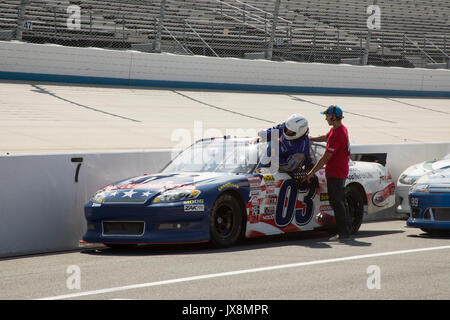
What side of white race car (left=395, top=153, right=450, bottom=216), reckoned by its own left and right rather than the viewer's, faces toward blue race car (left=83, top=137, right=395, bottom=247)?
front

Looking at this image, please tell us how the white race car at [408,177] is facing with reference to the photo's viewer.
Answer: facing the viewer and to the left of the viewer

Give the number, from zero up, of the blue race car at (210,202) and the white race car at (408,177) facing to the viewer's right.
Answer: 0

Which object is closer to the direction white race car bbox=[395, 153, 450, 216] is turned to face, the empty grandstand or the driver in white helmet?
the driver in white helmet

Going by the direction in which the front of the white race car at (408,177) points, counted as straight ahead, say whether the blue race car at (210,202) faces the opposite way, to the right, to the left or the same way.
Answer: the same way

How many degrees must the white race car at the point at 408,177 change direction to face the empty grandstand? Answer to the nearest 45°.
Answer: approximately 90° to its right

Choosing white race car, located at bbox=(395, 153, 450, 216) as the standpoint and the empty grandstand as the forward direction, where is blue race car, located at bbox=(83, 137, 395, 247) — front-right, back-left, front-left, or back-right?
back-left

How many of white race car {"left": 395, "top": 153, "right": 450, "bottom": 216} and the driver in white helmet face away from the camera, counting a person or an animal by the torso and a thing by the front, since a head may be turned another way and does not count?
0

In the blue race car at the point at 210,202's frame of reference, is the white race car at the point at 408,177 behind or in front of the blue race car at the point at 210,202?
behind

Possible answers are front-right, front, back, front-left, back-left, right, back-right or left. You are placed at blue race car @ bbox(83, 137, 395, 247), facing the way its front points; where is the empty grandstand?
back-right
